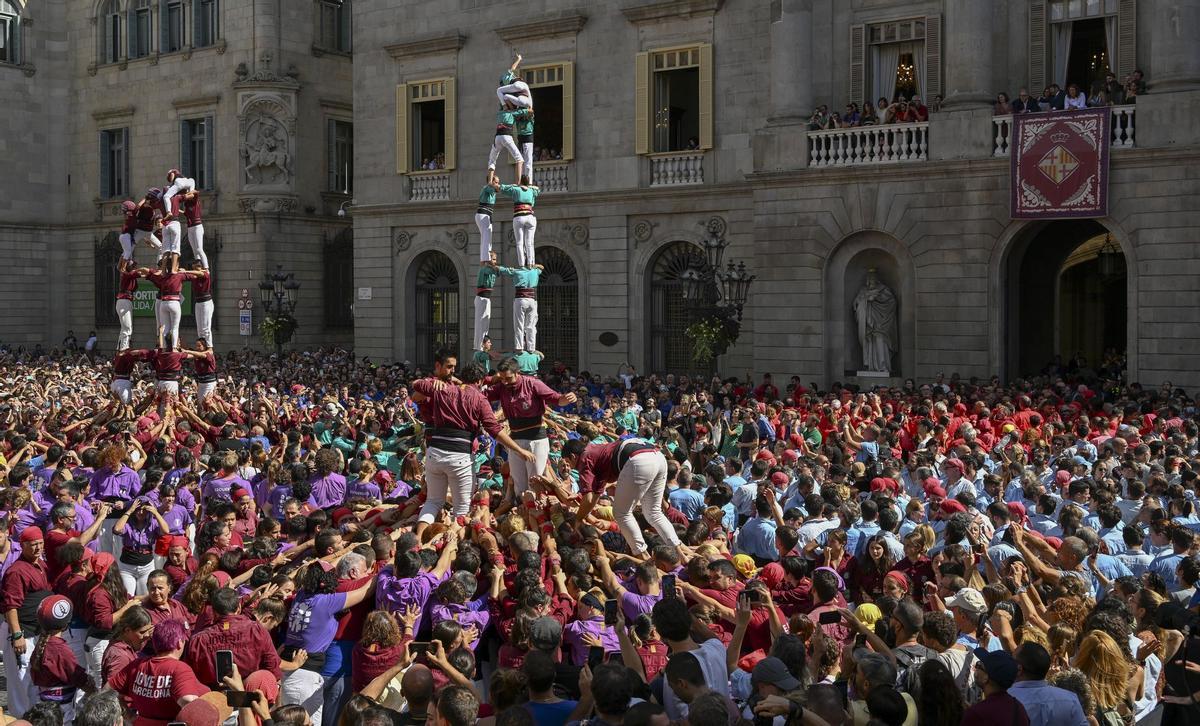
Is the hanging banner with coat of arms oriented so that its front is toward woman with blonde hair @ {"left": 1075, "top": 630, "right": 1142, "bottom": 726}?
yes

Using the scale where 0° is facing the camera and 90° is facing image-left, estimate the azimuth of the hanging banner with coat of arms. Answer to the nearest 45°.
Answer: approximately 0°

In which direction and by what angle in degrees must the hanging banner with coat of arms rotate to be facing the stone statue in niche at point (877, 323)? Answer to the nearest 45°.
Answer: approximately 135° to its right

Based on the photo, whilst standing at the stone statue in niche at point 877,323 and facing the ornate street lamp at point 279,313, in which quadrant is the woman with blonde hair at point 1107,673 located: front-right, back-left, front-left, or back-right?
back-left

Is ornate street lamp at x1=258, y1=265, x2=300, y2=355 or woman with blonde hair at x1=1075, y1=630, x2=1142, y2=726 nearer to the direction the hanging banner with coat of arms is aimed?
the woman with blonde hair

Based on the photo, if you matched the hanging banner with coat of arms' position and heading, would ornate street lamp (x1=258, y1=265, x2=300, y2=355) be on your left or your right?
on your right
